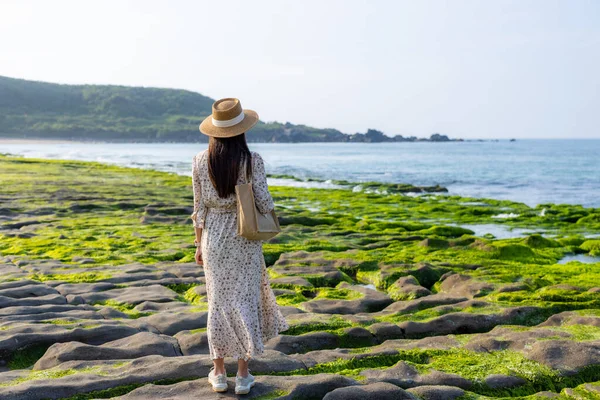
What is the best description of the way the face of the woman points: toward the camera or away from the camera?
away from the camera

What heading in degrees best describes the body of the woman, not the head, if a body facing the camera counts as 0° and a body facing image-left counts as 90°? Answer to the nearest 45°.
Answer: approximately 180°
